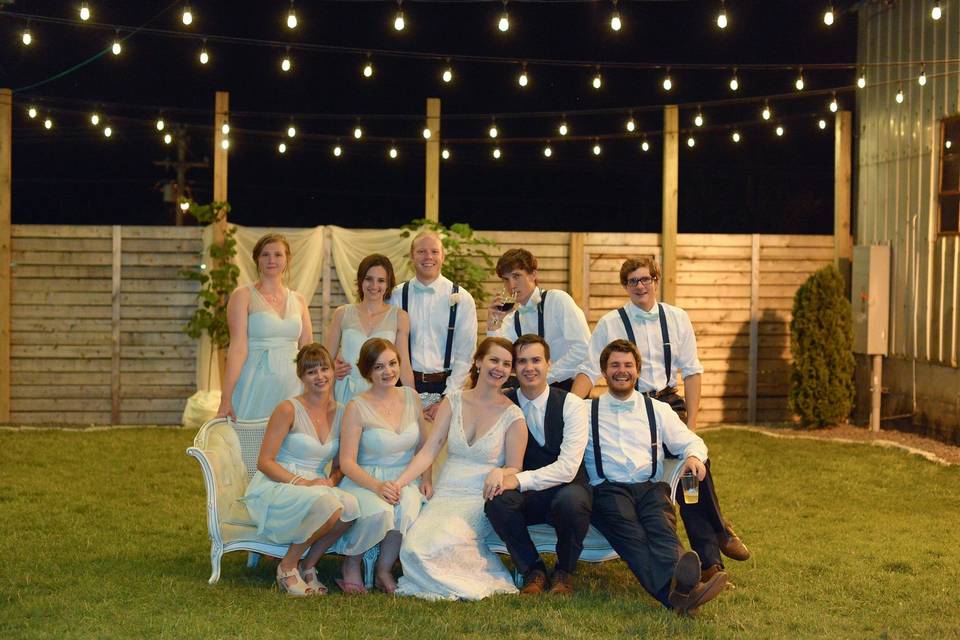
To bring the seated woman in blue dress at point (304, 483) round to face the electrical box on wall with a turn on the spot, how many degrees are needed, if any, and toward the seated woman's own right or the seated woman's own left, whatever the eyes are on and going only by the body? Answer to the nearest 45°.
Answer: approximately 90° to the seated woman's own left

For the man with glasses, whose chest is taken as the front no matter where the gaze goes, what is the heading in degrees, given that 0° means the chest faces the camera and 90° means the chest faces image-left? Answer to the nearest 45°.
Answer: approximately 0°

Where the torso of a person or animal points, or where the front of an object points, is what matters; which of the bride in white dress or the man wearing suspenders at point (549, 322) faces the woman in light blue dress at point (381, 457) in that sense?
the man wearing suspenders

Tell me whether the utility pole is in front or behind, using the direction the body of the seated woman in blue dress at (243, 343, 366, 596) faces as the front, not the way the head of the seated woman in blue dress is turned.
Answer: behind

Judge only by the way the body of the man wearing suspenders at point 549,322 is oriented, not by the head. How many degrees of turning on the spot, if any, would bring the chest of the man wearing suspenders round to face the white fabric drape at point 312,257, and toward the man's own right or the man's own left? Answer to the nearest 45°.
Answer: approximately 90° to the man's own right

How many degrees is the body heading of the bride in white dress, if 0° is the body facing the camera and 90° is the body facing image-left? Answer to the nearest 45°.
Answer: approximately 0°

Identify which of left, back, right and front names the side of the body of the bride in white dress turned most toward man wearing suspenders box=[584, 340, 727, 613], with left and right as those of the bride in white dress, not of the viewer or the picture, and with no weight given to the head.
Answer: left

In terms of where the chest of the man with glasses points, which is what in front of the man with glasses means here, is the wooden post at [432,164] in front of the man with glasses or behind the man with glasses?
behind

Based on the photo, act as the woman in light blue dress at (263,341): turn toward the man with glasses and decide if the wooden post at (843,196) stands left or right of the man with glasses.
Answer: left
